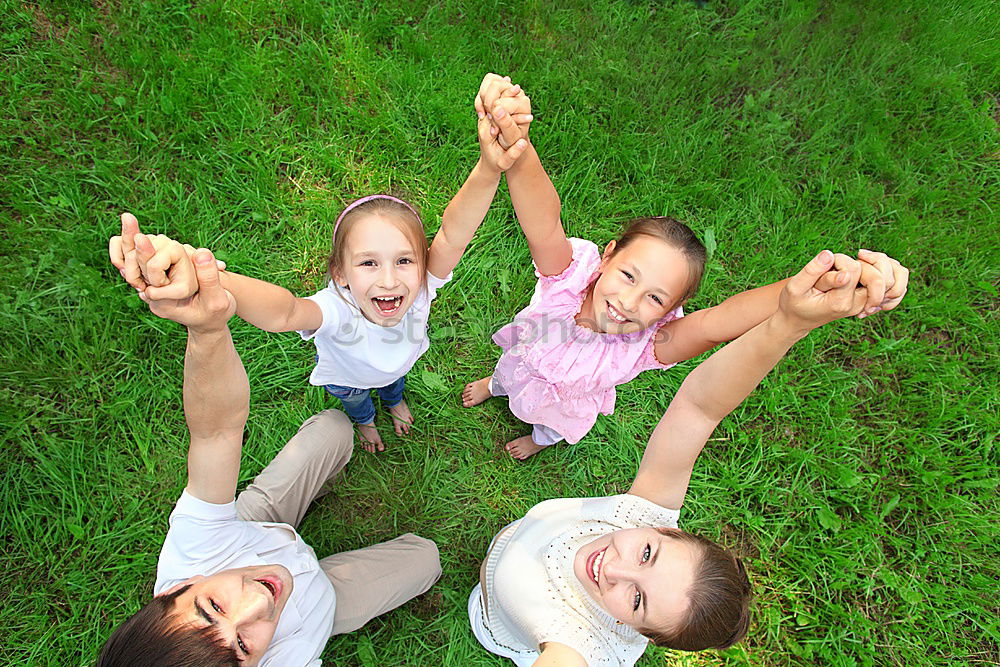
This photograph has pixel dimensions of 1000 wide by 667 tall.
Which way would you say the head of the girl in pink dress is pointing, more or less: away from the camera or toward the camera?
toward the camera

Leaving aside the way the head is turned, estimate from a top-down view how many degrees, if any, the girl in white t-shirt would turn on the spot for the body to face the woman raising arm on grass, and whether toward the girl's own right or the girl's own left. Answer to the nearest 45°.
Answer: approximately 45° to the girl's own left

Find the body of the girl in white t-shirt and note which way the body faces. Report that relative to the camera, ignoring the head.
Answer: toward the camera

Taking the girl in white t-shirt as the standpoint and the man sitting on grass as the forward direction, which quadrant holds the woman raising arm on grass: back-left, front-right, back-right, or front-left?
front-left

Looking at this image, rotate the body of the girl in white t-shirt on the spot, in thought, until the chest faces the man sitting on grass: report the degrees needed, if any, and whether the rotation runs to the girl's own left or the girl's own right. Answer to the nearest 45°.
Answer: approximately 45° to the girl's own right

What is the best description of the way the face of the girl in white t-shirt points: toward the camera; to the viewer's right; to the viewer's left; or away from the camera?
toward the camera
